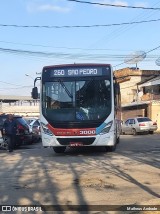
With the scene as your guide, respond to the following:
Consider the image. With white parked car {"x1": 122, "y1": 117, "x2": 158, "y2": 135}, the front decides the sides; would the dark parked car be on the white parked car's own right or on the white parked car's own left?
on the white parked car's own left

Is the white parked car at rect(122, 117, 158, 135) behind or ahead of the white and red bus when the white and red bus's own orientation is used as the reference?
behind

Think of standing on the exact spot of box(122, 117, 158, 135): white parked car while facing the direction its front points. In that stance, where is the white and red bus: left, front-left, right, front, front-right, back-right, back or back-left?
back-left

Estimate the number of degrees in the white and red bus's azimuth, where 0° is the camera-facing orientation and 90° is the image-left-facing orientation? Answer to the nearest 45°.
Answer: approximately 0°
